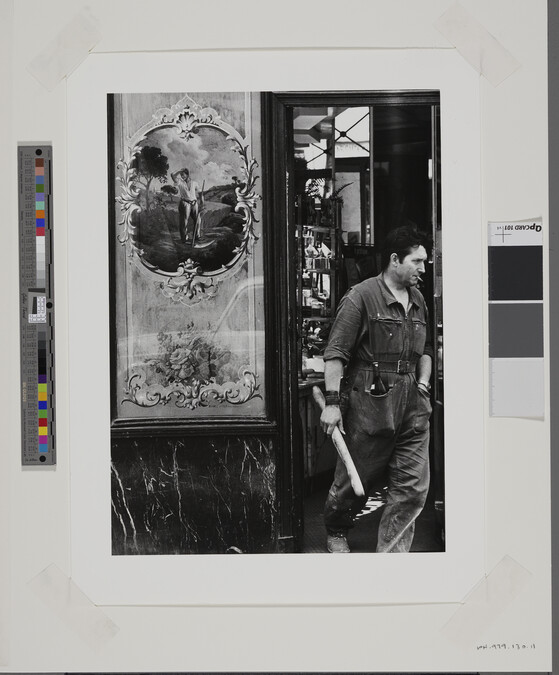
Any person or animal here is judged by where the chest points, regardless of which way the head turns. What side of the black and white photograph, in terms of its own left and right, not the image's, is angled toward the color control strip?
right

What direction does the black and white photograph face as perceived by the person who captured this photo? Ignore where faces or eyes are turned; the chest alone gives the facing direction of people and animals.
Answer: facing the viewer

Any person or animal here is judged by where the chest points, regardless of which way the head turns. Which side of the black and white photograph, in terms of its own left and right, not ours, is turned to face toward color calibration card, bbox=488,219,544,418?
left
